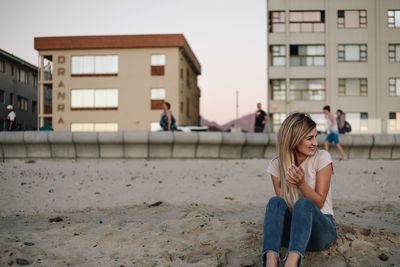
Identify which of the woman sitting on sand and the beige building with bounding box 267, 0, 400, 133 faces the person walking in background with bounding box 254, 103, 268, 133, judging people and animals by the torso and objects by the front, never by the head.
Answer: the beige building

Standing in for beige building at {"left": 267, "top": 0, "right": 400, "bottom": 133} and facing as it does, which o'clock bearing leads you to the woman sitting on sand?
The woman sitting on sand is roughly at 12 o'clock from the beige building.

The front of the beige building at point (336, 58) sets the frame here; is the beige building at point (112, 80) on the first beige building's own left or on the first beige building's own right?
on the first beige building's own right

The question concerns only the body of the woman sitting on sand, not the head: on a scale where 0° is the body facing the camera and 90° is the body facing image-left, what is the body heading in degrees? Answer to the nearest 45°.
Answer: approximately 45°

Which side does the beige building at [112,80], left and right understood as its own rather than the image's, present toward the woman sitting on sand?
front

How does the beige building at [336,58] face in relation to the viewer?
toward the camera

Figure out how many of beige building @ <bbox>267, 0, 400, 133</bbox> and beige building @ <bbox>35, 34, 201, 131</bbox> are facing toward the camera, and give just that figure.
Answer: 2

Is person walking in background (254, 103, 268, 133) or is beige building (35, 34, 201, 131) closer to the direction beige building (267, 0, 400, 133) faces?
the person walking in background

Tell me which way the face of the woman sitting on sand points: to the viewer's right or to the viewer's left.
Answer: to the viewer's right

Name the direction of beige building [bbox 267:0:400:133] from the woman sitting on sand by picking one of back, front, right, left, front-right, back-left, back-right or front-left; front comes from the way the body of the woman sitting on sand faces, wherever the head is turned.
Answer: back-right

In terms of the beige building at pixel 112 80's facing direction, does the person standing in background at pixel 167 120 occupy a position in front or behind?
in front
